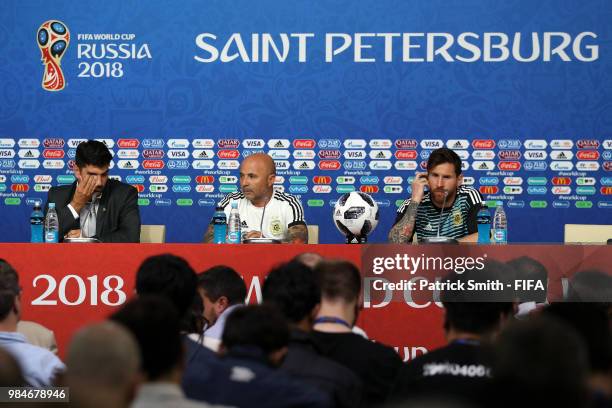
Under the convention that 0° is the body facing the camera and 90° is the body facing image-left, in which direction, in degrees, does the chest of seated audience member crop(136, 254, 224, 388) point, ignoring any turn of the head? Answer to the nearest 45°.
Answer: approximately 180°

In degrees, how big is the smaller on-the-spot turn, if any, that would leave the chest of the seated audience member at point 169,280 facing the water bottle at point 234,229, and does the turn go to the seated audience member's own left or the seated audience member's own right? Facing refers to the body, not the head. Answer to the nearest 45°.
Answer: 0° — they already face it

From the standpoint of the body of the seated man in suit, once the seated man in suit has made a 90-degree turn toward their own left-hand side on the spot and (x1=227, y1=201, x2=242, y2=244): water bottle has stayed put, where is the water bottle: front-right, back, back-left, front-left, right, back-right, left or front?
front-right

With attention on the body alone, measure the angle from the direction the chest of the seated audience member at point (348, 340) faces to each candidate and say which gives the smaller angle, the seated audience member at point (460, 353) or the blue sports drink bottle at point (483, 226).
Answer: the blue sports drink bottle

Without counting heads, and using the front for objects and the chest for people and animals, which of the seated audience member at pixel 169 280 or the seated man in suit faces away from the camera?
the seated audience member

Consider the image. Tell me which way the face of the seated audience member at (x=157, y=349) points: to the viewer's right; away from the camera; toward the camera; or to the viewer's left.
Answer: away from the camera

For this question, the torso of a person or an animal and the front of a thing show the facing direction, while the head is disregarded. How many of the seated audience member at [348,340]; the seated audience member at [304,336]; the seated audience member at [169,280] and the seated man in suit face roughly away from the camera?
3

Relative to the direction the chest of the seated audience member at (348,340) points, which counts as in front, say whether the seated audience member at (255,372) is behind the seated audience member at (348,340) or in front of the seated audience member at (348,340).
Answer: behind

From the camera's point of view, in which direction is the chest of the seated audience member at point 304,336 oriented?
away from the camera

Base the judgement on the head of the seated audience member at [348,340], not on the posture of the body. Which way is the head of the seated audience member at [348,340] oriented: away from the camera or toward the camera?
away from the camera

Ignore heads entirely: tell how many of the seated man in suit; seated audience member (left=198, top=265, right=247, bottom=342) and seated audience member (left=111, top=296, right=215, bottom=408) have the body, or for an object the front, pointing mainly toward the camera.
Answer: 1

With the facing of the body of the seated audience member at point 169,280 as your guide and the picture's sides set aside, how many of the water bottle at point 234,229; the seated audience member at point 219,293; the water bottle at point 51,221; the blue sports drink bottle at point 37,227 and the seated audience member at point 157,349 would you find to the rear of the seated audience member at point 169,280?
1

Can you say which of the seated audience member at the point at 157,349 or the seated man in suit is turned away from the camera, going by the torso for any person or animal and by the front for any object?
the seated audience member

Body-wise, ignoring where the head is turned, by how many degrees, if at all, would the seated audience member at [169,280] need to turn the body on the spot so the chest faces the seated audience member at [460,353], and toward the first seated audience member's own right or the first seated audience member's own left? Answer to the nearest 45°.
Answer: approximately 135° to the first seated audience member's own right

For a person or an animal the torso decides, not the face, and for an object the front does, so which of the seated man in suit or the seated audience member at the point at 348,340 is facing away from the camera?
the seated audience member

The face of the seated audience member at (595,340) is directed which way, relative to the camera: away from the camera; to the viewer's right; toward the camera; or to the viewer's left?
away from the camera

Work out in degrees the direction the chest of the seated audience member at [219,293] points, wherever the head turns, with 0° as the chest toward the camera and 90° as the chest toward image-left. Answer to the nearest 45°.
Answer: approximately 135°

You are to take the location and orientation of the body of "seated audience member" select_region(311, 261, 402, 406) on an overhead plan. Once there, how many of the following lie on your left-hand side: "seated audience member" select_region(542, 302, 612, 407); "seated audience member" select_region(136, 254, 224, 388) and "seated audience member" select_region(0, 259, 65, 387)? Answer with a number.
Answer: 2

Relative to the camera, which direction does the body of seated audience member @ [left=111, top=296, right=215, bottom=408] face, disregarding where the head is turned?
away from the camera
